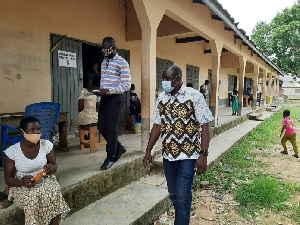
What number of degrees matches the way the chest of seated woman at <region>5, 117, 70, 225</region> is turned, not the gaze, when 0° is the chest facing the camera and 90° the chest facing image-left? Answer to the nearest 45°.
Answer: approximately 315°

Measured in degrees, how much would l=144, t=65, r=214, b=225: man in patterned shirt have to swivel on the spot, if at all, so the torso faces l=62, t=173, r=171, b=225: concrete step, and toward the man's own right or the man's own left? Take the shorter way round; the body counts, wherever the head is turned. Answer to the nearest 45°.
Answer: approximately 90° to the man's own right

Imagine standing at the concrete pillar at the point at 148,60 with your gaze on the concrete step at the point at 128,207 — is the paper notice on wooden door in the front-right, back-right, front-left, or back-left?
back-right

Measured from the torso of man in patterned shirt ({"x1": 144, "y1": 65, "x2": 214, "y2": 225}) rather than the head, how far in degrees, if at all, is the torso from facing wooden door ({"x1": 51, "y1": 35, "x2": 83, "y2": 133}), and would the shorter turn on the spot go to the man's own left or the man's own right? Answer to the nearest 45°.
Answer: approximately 90° to the man's own right

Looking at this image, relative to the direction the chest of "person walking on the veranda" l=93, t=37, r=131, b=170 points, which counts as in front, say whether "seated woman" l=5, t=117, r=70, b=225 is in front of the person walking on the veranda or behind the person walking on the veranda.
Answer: in front

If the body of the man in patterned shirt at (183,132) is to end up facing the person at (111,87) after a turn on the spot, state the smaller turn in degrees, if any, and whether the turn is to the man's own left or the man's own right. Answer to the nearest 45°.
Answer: approximately 90° to the man's own right

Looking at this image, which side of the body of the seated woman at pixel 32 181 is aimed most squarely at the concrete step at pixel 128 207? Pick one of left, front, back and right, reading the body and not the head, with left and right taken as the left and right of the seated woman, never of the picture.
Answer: left

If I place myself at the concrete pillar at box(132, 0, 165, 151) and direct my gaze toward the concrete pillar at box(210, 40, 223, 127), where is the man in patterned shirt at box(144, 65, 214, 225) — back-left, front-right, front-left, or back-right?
back-right

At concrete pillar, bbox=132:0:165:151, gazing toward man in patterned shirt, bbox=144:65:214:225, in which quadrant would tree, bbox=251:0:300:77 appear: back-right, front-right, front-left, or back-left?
back-left

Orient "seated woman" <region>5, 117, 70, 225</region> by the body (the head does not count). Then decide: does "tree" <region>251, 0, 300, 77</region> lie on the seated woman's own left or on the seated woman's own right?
on the seated woman's own left

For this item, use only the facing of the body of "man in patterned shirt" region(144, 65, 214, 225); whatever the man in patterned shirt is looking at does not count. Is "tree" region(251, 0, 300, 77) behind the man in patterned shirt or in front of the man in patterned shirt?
behind

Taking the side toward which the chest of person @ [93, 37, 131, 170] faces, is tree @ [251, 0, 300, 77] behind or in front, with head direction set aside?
behind
